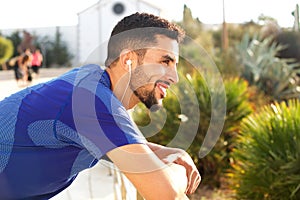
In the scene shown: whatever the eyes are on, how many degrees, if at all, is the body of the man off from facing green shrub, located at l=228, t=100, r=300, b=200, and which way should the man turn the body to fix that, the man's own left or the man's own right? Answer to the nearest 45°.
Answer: approximately 45° to the man's own left

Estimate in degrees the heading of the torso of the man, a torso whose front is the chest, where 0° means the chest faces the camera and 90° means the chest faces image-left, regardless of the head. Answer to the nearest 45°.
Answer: approximately 270°

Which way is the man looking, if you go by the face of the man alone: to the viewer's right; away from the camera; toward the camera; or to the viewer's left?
to the viewer's right
